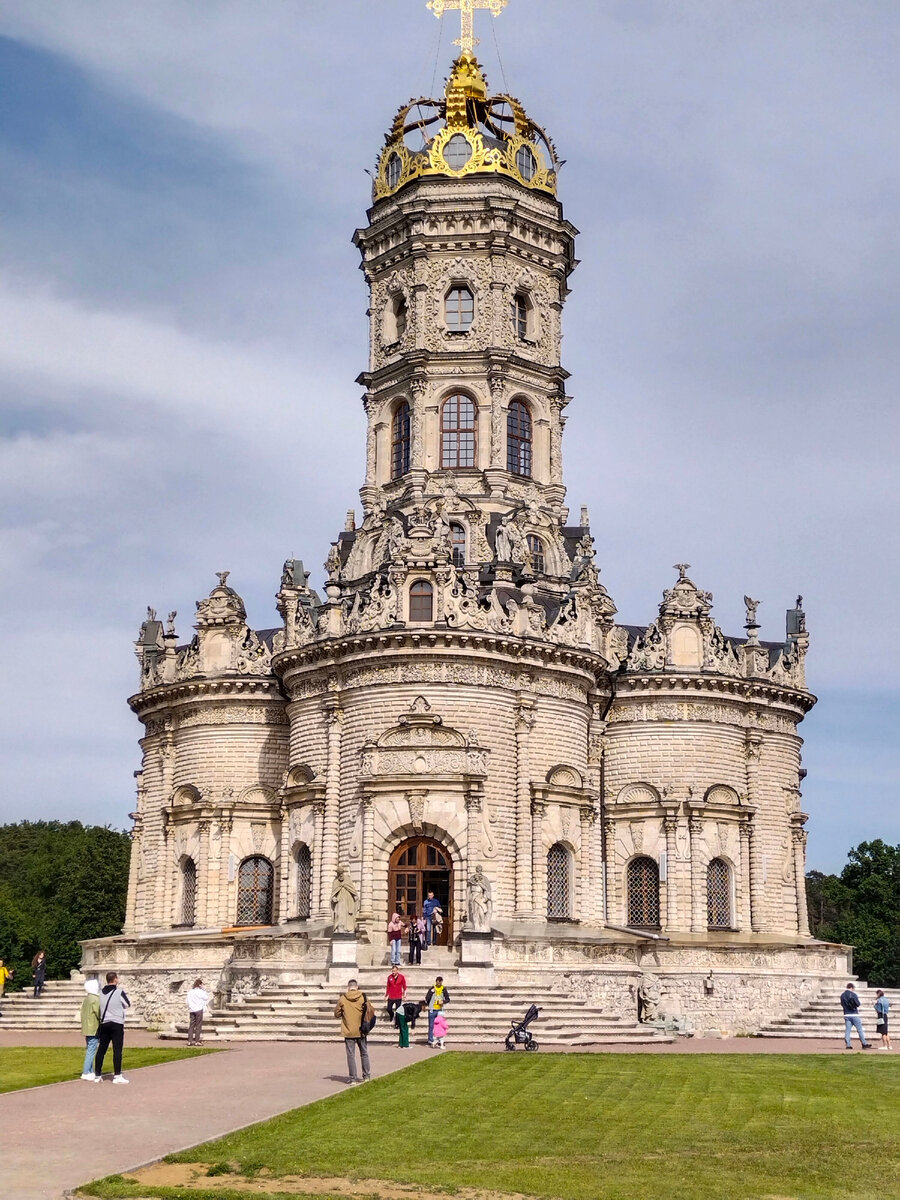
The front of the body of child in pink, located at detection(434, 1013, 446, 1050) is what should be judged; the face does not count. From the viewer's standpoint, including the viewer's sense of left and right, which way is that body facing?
facing away from the viewer

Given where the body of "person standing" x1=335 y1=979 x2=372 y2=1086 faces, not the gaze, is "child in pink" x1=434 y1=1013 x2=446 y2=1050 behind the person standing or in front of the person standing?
in front

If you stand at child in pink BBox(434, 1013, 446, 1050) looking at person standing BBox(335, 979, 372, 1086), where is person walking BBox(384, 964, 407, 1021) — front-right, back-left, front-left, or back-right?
back-right

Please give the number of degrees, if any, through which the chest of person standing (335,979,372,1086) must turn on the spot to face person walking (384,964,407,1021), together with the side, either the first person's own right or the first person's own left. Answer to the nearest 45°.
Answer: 0° — they already face them

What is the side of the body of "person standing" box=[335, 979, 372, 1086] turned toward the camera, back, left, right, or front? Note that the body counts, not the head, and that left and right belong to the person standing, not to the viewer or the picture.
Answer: back

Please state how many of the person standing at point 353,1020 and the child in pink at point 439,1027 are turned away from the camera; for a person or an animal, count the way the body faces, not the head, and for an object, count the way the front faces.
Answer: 2

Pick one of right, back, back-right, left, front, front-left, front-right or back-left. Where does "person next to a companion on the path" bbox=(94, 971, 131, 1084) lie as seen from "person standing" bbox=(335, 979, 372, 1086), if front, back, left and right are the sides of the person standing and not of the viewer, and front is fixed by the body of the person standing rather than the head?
left

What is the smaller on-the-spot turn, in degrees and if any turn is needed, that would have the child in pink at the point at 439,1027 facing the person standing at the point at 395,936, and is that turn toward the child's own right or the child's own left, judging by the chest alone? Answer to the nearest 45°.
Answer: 0° — they already face them

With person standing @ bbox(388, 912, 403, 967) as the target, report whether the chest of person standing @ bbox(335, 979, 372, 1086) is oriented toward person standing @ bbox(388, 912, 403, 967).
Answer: yes
